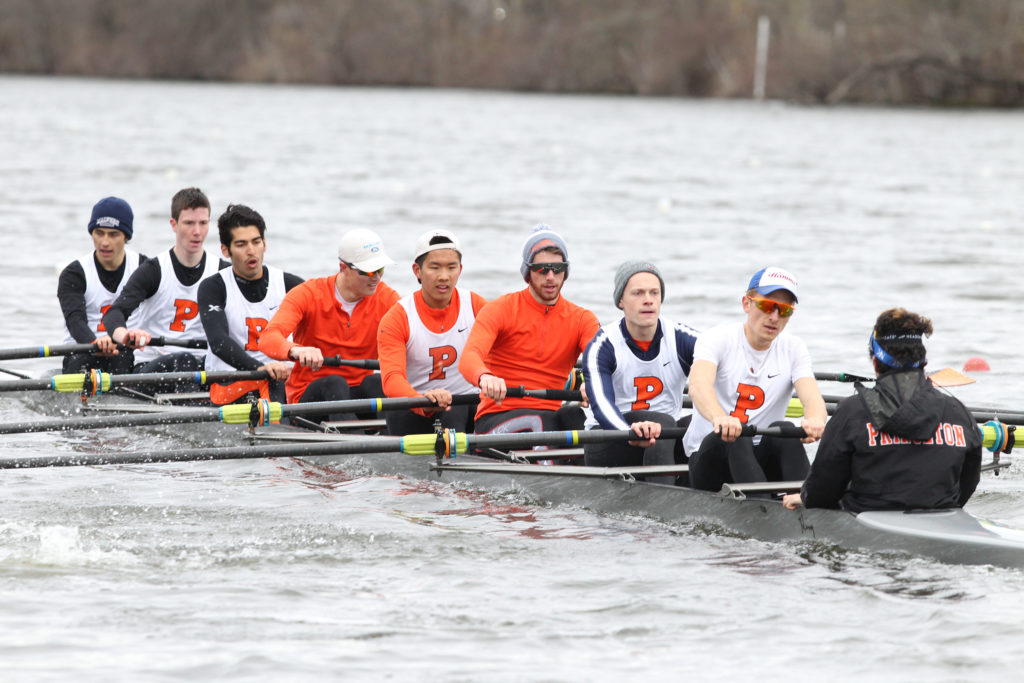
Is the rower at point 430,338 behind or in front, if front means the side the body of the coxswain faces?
in front

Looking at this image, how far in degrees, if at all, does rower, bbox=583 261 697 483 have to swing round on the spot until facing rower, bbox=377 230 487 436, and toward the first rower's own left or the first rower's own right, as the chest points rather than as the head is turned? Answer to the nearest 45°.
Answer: approximately 180°

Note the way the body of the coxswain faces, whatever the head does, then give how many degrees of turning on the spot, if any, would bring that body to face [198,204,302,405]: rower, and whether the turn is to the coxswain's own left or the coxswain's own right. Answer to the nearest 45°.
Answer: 0° — they already face them

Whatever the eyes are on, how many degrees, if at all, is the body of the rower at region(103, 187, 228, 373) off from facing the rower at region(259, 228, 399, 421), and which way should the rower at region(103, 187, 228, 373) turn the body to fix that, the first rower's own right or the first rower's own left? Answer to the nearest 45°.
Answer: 0° — they already face them

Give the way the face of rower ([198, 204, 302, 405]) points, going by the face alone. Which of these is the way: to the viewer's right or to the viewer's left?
to the viewer's right

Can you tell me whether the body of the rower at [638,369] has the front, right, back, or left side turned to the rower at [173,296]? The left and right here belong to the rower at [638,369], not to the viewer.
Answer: back

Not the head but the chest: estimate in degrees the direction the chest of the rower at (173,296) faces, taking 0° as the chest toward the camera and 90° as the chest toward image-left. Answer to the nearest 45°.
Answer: approximately 315°

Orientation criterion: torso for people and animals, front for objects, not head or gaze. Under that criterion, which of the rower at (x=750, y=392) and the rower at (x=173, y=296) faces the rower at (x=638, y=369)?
the rower at (x=173, y=296)

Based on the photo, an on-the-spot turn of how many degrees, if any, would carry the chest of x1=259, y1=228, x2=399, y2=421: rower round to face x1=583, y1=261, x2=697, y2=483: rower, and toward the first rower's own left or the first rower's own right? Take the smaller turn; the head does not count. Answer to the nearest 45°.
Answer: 0° — they already face them

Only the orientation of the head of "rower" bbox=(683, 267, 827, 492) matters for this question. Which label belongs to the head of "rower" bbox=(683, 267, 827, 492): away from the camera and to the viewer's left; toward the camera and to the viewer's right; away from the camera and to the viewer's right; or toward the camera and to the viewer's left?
toward the camera and to the viewer's right

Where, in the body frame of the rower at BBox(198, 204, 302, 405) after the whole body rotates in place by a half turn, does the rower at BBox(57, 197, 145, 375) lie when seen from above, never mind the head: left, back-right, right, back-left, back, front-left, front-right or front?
front
